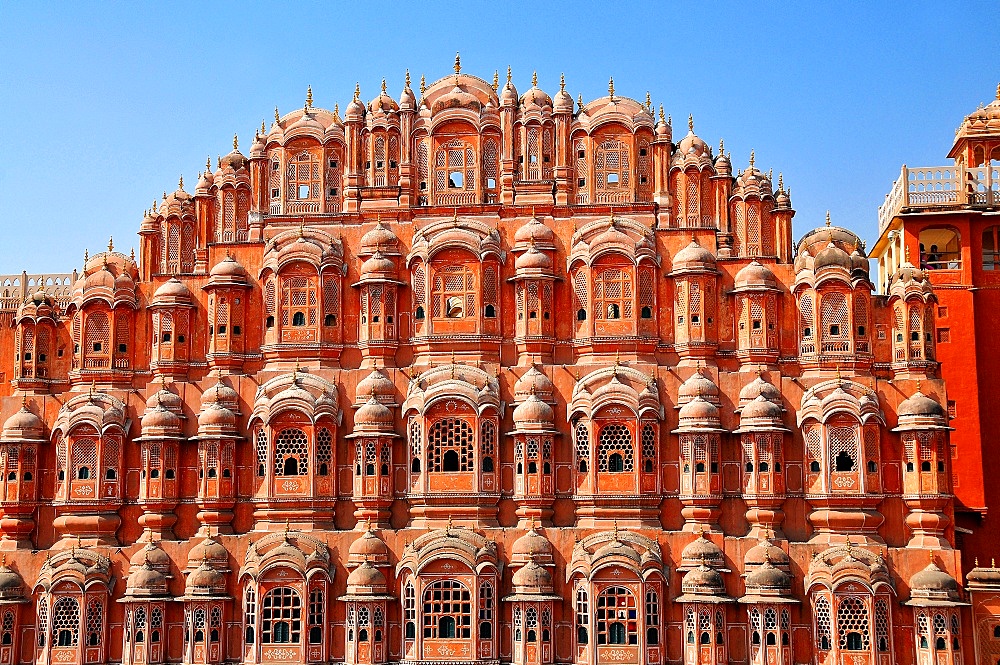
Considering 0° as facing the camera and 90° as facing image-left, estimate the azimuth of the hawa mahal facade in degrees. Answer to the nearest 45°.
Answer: approximately 0°
